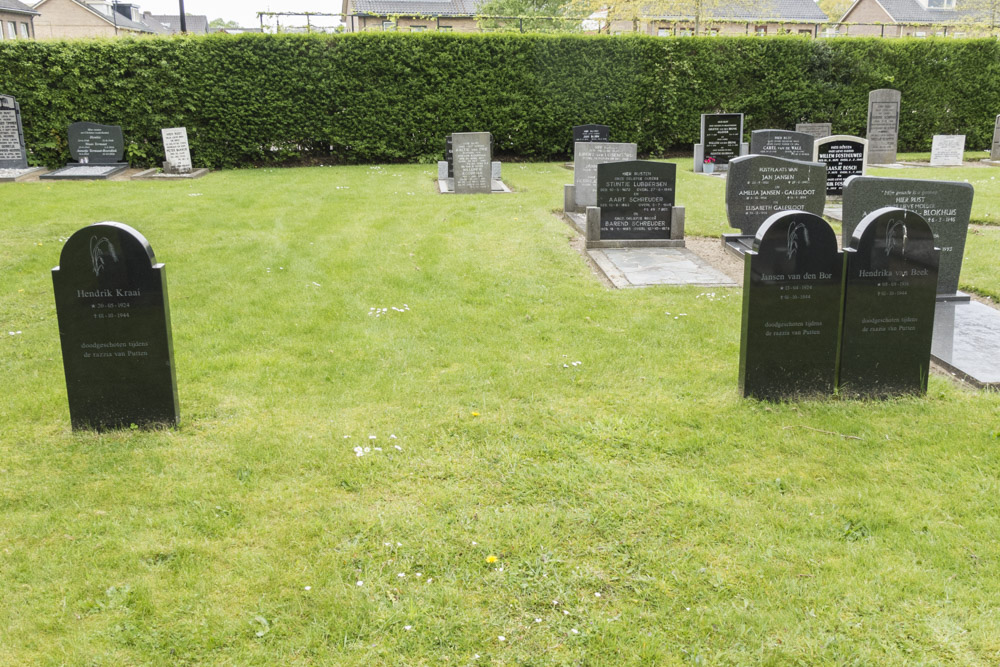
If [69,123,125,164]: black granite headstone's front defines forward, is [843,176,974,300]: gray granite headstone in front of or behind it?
in front

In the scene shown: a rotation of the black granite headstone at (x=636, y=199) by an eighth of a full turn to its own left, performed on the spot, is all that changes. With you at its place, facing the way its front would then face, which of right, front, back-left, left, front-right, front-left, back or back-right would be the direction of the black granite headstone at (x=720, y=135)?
back-left

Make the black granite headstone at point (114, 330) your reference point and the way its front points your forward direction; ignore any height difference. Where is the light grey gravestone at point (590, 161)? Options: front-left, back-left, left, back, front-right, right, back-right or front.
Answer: back-left

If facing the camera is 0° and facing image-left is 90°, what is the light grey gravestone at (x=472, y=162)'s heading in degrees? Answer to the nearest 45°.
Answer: approximately 0°

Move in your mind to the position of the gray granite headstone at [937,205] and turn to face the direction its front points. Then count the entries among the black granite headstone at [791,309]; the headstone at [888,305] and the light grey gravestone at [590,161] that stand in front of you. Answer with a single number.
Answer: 2

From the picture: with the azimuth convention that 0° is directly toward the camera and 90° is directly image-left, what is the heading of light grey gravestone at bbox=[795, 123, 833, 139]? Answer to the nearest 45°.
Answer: approximately 0°

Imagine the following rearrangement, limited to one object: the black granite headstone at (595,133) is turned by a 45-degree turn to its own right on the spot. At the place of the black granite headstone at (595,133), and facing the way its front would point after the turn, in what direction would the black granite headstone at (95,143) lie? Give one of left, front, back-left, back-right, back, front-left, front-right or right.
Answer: front-right

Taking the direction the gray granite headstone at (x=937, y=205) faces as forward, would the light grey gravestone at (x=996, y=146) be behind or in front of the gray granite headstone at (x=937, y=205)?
behind
